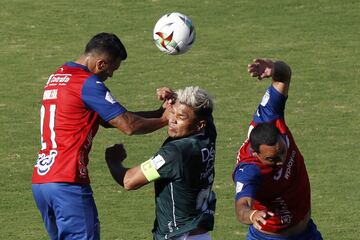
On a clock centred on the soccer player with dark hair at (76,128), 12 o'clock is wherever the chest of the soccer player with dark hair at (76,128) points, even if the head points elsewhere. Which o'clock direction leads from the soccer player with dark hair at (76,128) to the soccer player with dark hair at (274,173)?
the soccer player with dark hair at (274,173) is roughly at 2 o'clock from the soccer player with dark hair at (76,128).

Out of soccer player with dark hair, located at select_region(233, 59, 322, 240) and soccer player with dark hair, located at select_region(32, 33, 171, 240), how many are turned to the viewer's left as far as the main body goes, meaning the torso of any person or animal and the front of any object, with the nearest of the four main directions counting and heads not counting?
0

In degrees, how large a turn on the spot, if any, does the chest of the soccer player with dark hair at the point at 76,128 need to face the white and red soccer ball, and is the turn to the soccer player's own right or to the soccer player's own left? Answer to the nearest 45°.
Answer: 0° — they already face it

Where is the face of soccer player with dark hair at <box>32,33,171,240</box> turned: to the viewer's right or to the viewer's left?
to the viewer's right

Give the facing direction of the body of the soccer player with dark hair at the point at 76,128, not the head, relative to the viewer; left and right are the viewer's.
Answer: facing away from the viewer and to the right of the viewer

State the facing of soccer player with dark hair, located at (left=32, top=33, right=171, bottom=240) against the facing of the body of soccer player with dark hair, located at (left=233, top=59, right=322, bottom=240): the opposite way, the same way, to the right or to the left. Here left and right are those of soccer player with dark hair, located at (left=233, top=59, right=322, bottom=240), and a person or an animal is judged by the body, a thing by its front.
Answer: to the left
